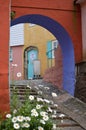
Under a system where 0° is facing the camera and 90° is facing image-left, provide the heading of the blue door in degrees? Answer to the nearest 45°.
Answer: approximately 0°

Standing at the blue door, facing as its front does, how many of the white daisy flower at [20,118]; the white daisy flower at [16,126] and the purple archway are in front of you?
3

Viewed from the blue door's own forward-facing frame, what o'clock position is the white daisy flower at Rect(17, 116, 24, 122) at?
The white daisy flower is roughly at 12 o'clock from the blue door.

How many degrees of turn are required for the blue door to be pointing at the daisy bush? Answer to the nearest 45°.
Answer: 0° — it already faces it

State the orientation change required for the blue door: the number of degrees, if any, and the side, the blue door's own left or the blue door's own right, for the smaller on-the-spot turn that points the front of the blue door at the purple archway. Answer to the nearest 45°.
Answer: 0° — it already faces it
